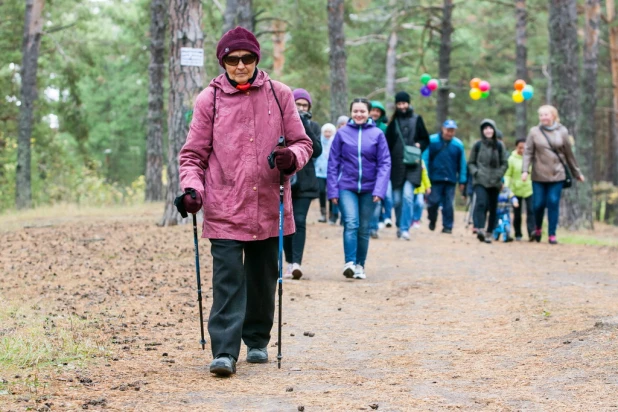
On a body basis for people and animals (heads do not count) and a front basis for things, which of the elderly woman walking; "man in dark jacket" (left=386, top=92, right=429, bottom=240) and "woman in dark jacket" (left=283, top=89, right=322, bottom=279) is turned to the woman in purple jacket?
"man in dark jacket" (left=386, top=92, right=429, bottom=240)

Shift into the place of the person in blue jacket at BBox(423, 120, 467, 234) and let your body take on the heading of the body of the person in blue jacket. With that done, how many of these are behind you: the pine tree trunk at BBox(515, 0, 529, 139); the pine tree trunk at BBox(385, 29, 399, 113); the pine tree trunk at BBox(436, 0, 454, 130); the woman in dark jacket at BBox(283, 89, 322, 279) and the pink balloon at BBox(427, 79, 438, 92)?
4

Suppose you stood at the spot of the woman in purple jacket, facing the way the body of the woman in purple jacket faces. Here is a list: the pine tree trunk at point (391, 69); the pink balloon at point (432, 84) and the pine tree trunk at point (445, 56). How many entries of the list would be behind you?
3

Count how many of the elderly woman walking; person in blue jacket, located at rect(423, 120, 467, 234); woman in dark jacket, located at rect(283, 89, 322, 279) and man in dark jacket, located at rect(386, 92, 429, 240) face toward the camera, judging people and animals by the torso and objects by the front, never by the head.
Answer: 4

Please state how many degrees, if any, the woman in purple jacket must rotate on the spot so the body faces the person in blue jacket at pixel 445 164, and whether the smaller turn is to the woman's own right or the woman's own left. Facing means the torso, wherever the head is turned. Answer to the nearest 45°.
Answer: approximately 180°

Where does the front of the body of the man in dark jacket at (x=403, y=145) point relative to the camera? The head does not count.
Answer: toward the camera

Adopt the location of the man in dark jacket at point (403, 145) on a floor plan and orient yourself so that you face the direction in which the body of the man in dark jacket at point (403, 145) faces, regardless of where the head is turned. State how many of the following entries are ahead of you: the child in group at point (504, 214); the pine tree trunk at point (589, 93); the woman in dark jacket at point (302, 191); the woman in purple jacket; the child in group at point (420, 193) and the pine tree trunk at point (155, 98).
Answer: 2

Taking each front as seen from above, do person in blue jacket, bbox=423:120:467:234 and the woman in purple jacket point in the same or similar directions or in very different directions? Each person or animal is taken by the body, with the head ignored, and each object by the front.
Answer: same or similar directions

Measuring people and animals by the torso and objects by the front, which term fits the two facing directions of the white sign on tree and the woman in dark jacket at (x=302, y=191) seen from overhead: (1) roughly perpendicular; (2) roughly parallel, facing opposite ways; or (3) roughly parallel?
roughly parallel

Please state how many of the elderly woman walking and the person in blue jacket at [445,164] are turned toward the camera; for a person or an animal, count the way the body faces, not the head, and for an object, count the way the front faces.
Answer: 2

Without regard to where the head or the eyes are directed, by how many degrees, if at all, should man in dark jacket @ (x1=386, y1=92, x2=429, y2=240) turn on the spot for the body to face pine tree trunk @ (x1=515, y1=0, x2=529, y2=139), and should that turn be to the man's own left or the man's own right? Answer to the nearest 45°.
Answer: approximately 180°

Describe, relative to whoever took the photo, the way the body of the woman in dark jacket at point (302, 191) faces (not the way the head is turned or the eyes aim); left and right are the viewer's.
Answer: facing the viewer

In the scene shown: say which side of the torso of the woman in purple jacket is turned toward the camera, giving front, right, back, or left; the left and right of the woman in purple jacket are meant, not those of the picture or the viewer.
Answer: front

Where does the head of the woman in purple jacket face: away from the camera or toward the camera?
toward the camera

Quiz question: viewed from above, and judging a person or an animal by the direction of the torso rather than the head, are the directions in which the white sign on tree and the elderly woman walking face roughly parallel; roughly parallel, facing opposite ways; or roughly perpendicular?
roughly parallel

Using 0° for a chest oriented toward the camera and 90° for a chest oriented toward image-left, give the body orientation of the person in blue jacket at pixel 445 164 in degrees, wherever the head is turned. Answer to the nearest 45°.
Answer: approximately 0°
